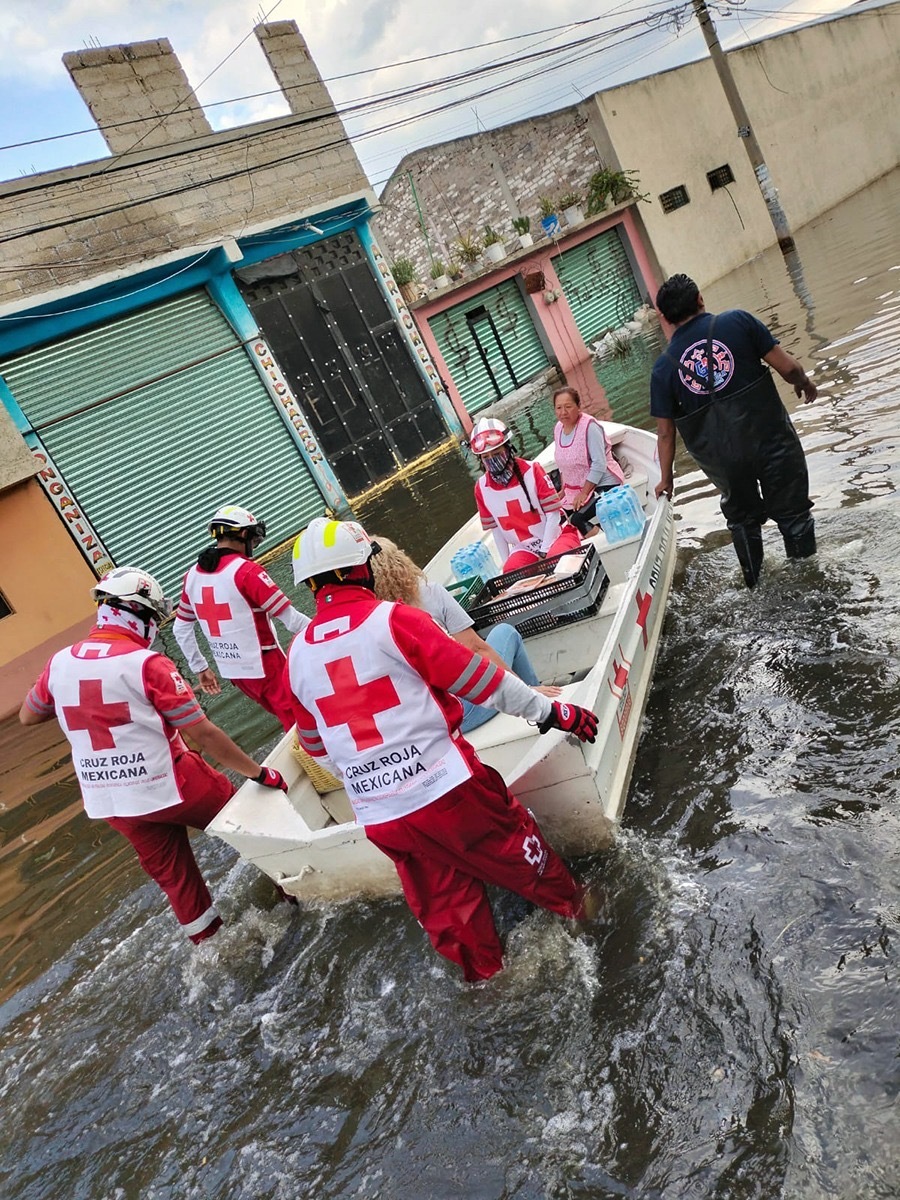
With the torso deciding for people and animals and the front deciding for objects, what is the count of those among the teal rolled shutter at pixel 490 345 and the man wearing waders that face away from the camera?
1

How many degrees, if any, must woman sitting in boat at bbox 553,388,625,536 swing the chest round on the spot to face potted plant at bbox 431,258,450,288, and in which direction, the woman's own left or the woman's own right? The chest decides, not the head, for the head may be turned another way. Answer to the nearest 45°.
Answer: approximately 135° to the woman's own right

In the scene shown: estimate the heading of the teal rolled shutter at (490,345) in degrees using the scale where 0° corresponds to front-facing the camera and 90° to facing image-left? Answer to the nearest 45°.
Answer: approximately 315°

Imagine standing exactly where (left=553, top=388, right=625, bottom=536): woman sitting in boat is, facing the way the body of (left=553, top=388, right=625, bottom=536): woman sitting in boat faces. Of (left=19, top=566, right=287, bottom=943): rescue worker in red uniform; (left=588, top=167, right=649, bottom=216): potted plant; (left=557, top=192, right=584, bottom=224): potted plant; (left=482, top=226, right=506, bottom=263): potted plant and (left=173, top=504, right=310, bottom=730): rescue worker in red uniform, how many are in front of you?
2

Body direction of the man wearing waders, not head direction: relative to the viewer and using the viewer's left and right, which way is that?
facing away from the viewer

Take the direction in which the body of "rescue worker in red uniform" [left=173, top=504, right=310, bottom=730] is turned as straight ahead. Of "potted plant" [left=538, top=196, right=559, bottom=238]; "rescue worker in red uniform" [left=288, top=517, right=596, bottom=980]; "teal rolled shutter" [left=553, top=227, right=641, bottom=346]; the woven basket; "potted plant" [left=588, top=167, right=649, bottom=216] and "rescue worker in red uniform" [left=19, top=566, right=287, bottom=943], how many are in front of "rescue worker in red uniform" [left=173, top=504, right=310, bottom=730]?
3

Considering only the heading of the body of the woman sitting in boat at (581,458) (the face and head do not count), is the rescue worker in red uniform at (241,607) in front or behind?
in front

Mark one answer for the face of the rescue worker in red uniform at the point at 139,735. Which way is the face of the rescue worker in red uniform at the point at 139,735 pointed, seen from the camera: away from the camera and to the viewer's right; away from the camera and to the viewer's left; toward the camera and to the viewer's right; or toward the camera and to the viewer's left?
away from the camera and to the viewer's right

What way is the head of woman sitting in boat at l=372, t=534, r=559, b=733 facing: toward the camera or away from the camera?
away from the camera

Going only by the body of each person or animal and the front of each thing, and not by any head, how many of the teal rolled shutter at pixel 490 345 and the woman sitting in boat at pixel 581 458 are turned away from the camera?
0

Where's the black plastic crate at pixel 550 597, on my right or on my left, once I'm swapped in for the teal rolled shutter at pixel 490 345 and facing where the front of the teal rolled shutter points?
on my right

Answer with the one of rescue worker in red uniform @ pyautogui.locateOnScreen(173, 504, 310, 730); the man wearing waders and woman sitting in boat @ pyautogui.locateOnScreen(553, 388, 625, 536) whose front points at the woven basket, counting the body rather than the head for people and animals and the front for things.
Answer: the woman sitting in boat

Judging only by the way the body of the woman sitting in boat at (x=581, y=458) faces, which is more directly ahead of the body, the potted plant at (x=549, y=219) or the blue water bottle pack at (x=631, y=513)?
the blue water bottle pack

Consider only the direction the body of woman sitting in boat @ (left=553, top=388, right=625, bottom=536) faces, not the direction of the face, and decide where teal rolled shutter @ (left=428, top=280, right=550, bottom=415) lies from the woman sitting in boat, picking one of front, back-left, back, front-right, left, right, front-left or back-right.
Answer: back-right

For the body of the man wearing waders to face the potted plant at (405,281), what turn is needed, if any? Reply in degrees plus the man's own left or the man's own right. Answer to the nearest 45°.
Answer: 0° — they already face it

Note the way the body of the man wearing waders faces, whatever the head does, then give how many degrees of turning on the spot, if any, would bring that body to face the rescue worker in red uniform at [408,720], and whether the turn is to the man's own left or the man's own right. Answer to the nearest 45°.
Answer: approximately 135° to the man's own left

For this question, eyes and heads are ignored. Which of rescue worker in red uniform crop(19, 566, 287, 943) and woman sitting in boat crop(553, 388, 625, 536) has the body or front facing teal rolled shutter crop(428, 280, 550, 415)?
the rescue worker in red uniform

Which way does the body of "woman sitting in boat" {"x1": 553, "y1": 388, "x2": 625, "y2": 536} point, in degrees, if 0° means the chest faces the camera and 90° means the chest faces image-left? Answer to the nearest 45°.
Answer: approximately 45°

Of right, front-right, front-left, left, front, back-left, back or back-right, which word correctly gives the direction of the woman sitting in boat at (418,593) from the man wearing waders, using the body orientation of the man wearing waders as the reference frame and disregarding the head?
back-left

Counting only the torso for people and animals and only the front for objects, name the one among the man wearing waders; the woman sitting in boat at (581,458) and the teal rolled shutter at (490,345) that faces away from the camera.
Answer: the man wearing waders
